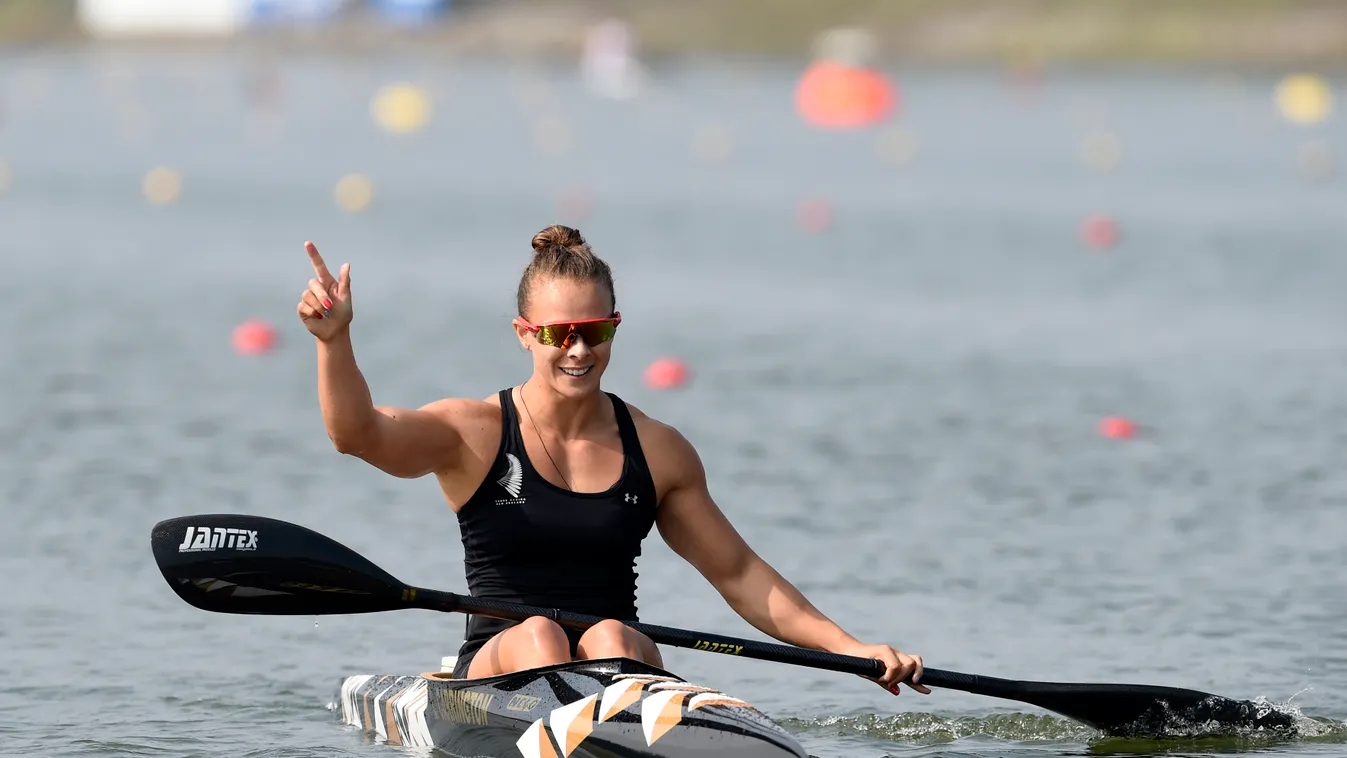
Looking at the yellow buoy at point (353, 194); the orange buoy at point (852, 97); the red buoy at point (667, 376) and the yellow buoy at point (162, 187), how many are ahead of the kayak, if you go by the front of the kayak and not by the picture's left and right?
0

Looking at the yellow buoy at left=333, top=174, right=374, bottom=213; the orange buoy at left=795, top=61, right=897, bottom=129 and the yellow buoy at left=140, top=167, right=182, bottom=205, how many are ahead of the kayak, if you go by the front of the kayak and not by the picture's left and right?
0

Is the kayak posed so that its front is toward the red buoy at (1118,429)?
no

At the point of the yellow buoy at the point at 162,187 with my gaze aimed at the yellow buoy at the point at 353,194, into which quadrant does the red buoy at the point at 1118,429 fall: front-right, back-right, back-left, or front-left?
front-right

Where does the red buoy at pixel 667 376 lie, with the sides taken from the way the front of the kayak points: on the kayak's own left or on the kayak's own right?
on the kayak's own left

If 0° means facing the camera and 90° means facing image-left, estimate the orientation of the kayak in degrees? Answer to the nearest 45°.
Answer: approximately 315°

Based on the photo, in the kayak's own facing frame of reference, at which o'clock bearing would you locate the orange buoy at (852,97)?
The orange buoy is roughly at 8 o'clock from the kayak.

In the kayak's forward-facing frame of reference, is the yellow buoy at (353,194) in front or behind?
behind

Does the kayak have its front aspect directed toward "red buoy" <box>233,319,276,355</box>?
no

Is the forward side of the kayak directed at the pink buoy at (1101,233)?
no
